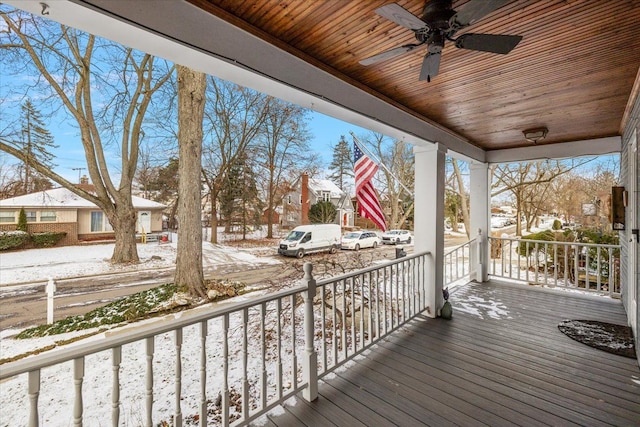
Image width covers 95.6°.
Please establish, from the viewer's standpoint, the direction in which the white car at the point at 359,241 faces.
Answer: facing the viewer and to the left of the viewer

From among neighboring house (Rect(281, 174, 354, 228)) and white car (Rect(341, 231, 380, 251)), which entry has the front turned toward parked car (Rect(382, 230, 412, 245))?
the neighboring house

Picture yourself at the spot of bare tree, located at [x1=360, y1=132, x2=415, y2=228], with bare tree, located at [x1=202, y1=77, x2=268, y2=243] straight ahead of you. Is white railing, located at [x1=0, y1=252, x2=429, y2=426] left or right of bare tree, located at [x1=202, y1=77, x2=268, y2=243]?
left

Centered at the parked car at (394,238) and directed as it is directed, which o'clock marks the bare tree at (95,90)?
The bare tree is roughly at 12 o'clock from the parked car.

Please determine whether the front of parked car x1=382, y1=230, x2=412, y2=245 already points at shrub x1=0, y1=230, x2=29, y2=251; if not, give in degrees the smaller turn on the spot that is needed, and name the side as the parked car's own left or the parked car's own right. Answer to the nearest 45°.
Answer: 0° — it already faces it

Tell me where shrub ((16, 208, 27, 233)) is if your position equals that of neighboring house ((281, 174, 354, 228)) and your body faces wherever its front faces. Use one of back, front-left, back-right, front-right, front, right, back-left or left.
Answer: right

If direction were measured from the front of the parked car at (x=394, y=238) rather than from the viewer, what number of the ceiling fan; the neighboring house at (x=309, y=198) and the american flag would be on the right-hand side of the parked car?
1

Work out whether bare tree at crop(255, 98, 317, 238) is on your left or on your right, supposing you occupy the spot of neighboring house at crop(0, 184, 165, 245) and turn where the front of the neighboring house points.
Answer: on your left

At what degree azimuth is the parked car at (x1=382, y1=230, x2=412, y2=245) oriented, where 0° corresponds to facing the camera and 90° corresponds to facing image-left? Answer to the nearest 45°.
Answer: approximately 45°

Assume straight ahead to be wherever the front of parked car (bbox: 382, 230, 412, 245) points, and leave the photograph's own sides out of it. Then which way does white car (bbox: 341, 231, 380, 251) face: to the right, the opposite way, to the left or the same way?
the same way

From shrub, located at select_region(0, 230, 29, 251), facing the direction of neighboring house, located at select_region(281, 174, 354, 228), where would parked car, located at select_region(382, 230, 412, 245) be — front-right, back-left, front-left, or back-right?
front-right

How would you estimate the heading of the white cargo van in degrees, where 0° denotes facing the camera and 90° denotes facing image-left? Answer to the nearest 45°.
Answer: approximately 45°

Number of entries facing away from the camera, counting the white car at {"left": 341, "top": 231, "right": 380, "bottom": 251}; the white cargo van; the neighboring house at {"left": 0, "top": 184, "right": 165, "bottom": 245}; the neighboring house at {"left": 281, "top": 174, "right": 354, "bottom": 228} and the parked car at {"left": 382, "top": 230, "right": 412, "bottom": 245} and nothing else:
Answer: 0

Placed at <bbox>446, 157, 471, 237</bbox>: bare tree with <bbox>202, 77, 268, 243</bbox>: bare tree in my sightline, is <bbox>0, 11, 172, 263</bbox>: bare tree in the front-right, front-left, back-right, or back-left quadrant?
front-left

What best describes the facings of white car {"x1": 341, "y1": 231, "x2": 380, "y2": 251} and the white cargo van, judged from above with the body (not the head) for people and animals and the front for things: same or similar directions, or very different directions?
same or similar directions

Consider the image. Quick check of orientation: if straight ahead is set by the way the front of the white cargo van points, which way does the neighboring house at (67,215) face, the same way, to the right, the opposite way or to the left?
to the left

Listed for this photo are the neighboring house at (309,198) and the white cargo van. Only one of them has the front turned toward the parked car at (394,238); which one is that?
the neighboring house

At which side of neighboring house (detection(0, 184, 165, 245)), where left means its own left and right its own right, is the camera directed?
front

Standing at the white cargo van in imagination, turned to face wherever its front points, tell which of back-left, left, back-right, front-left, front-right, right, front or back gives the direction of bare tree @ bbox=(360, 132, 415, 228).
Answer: back

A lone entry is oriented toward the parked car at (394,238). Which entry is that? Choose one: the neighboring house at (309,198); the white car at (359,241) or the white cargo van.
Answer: the neighboring house
